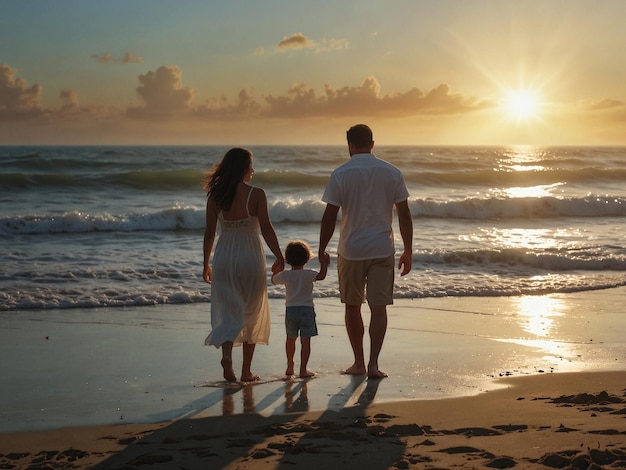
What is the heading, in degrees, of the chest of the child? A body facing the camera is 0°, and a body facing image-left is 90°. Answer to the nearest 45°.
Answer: approximately 180°

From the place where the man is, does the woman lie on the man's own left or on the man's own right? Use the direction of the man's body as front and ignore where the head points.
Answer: on the man's own left

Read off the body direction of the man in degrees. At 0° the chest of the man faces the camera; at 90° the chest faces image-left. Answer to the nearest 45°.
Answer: approximately 180°

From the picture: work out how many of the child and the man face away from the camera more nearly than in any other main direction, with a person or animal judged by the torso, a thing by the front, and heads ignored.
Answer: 2

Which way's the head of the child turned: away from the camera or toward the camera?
away from the camera
